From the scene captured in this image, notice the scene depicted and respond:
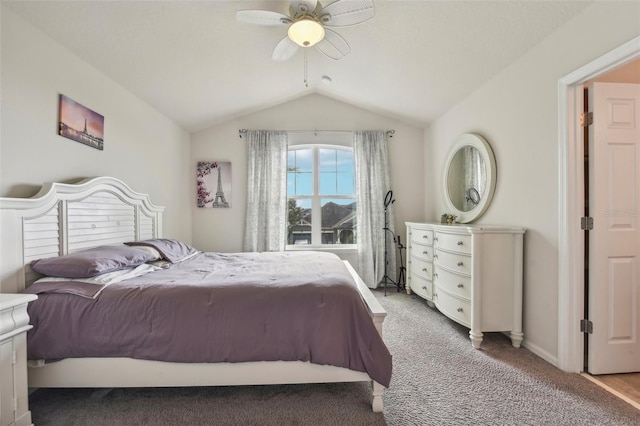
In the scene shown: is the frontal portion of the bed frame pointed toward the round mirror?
yes

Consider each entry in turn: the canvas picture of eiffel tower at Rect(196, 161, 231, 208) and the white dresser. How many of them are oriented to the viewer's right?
0

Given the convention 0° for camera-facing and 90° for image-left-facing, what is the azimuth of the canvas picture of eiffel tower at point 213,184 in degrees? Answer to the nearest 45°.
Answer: approximately 0°

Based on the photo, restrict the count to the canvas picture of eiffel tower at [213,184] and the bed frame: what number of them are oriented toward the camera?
1

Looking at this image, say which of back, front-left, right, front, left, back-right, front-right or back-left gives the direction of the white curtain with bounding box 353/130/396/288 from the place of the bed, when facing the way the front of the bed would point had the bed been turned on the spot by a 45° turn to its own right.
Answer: left

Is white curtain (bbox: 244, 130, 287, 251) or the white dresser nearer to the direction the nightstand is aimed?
the white dresser

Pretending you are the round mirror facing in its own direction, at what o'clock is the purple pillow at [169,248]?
The purple pillow is roughly at 12 o'clock from the round mirror.

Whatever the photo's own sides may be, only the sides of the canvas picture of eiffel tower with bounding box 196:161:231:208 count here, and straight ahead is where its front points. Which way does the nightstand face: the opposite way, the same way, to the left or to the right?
to the left

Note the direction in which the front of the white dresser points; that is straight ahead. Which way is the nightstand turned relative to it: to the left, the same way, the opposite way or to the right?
the opposite way

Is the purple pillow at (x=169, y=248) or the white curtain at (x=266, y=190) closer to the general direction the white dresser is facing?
the purple pillow

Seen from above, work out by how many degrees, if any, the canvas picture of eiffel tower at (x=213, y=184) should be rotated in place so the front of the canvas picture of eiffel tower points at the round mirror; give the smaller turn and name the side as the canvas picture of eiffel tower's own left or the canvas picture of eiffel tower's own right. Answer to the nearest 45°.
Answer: approximately 45° to the canvas picture of eiffel tower's own left

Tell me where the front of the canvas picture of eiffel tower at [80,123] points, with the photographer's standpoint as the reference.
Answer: facing the viewer and to the right of the viewer

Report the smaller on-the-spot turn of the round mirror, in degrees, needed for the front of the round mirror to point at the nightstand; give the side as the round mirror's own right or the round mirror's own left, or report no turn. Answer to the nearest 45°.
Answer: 0° — it already faces it

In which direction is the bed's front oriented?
to the viewer's right

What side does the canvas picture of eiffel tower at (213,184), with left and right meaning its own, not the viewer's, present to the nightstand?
front
